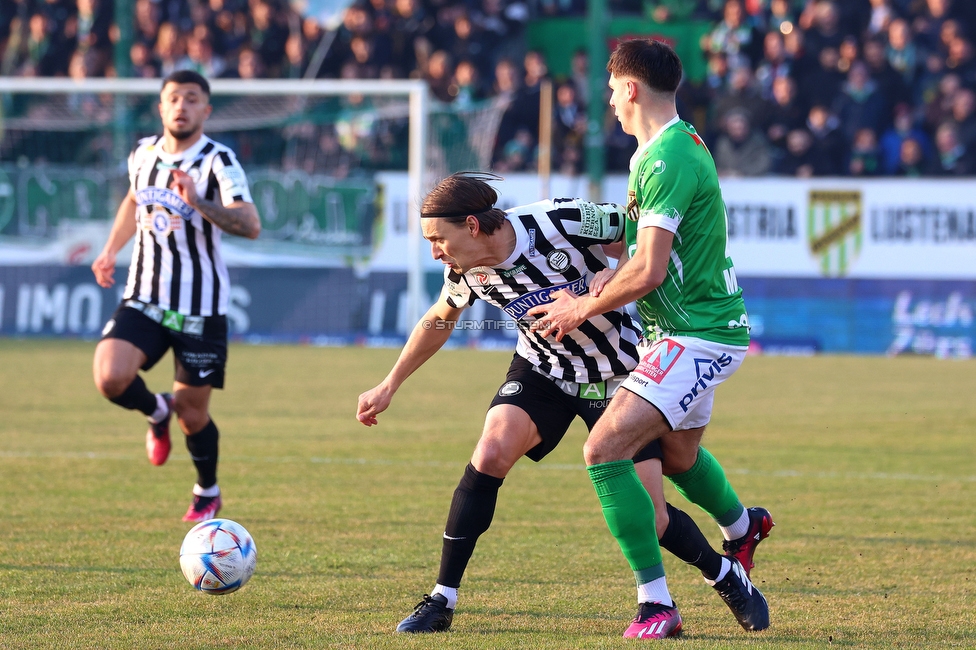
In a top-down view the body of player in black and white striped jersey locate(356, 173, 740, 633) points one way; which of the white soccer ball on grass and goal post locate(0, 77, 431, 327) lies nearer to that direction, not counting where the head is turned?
the white soccer ball on grass

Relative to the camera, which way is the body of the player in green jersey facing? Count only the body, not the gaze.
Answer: to the viewer's left

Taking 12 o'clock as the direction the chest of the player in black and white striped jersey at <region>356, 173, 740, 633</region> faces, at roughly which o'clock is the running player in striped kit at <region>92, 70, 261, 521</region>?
The running player in striped kit is roughly at 3 o'clock from the player in black and white striped jersey.

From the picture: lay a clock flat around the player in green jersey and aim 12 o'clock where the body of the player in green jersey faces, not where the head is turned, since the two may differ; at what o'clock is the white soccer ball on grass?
The white soccer ball on grass is roughly at 12 o'clock from the player in green jersey.

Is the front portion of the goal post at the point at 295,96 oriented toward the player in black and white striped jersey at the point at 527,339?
yes

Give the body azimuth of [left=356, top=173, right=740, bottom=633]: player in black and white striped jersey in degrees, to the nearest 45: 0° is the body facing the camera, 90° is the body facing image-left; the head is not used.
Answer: approximately 45°

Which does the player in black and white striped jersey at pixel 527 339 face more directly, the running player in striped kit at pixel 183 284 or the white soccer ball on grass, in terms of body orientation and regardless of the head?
the white soccer ball on grass

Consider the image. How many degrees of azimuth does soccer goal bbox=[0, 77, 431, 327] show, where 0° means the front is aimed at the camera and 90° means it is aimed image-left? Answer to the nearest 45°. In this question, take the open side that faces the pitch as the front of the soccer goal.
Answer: approximately 0°

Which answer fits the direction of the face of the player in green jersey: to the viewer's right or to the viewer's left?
to the viewer's left

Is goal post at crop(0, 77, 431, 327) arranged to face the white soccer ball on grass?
yes

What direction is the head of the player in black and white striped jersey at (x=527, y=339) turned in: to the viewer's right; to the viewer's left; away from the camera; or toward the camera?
to the viewer's left

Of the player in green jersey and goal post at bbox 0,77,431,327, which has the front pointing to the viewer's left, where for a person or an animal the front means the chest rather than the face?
the player in green jersey

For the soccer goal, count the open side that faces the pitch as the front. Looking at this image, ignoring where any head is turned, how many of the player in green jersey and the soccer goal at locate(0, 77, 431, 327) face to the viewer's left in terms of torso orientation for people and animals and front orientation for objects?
1

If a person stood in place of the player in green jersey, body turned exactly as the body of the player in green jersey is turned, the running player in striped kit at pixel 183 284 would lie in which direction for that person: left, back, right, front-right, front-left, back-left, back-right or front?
front-right

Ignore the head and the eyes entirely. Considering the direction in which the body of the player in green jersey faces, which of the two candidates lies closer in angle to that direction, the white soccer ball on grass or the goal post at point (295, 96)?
the white soccer ball on grass
